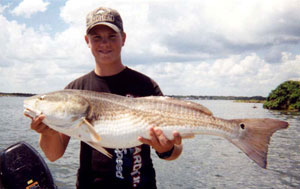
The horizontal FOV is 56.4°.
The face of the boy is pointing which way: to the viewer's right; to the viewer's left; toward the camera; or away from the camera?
toward the camera

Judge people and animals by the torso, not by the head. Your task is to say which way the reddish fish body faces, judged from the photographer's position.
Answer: facing to the left of the viewer

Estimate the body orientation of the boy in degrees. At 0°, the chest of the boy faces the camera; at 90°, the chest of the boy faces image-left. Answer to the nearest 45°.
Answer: approximately 0°
